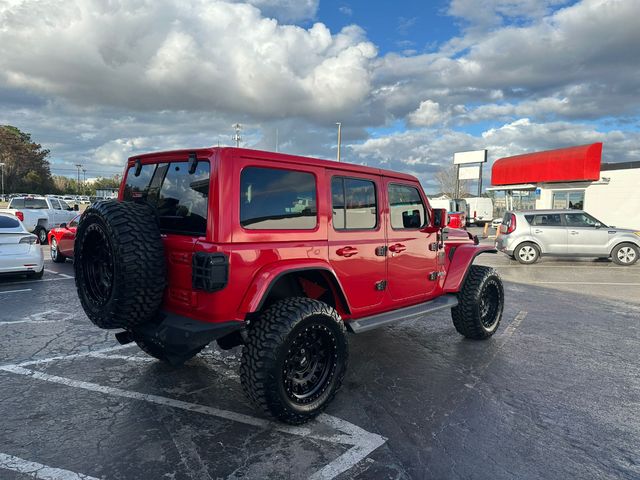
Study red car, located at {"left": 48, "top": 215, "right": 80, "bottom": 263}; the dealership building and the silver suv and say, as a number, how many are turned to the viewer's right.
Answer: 1

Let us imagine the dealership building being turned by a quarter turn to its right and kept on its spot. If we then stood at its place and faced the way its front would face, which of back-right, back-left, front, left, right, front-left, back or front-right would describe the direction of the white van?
front

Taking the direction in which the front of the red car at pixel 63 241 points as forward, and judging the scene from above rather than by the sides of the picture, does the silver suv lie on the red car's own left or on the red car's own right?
on the red car's own left

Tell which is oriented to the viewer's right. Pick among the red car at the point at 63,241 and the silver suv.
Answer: the silver suv

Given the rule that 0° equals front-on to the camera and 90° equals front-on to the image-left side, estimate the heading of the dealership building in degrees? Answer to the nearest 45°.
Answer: approximately 45°

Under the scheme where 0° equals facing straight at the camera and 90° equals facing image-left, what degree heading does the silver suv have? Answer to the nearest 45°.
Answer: approximately 270°

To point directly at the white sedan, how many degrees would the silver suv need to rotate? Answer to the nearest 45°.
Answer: approximately 135° to its right

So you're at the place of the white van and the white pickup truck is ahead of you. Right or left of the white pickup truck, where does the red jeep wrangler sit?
left

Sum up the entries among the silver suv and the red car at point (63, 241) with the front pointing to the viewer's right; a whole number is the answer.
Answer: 1

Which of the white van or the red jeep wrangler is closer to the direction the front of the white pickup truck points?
the white van

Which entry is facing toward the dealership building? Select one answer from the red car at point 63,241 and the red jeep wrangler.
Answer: the red jeep wrangler

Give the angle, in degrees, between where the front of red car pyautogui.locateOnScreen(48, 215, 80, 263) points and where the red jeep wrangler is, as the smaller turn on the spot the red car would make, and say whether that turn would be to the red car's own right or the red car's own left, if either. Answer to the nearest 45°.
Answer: approximately 135° to the red car's own left

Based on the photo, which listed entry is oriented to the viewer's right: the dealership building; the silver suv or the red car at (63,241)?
the silver suv

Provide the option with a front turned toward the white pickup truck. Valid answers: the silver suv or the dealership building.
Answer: the dealership building

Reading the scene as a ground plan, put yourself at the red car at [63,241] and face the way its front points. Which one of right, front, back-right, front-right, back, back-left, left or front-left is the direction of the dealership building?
back-right

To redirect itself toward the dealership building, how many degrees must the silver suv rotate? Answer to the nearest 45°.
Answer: approximately 90° to its left

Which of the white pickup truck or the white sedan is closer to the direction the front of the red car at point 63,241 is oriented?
the white sedan

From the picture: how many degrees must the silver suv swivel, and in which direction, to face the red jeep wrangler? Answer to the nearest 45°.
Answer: approximately 90° to its right
